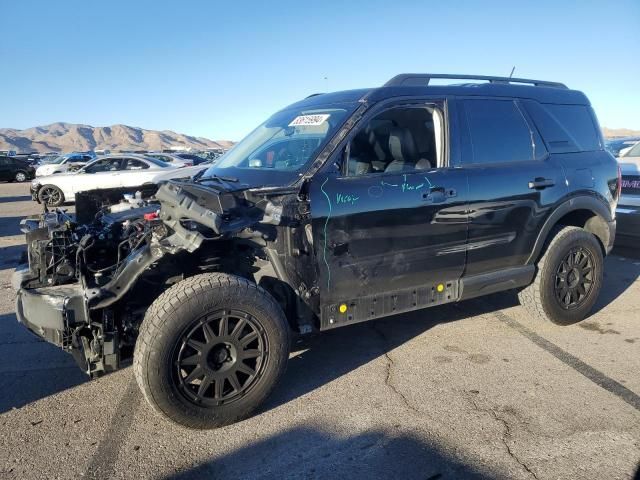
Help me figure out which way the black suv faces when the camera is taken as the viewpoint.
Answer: facing the viewer and to the left of the viewer

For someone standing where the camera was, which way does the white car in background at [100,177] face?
facing to the left of the viewer

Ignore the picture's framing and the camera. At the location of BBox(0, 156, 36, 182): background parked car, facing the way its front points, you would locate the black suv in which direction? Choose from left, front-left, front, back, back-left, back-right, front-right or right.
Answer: left

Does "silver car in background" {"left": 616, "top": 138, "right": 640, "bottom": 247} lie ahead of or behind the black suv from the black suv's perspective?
behind

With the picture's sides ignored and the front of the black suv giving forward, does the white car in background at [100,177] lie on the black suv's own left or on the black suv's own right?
on the black suv's own right

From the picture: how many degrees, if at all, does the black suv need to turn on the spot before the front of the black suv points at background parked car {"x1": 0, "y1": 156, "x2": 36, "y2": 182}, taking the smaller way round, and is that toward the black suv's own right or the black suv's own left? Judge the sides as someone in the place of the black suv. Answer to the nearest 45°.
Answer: approximately 90° to the black suv's own right

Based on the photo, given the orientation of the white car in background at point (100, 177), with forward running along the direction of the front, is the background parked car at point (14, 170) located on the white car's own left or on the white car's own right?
on the white car's own right

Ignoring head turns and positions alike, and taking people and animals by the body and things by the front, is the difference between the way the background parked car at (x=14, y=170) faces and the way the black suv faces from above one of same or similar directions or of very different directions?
same or similar directions

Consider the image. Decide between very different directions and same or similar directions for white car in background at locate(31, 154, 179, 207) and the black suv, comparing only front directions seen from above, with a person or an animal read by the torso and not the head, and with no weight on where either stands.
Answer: same or similar directions

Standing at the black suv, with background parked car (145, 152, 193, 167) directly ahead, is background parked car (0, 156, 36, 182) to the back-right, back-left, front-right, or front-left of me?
front-left

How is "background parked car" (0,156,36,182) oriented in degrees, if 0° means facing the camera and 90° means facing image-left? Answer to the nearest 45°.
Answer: approximately 90°

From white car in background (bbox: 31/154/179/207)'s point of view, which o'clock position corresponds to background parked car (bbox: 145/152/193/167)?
The background parked car is roughly at 4 o'clock from the white car in background.

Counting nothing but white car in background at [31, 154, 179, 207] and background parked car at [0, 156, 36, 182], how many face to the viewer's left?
2

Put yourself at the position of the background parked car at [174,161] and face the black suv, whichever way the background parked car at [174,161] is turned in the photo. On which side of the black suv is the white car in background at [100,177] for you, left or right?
right

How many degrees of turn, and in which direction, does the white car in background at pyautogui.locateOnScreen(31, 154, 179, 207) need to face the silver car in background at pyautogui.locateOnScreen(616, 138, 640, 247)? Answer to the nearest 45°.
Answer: approximately 135° to its left
